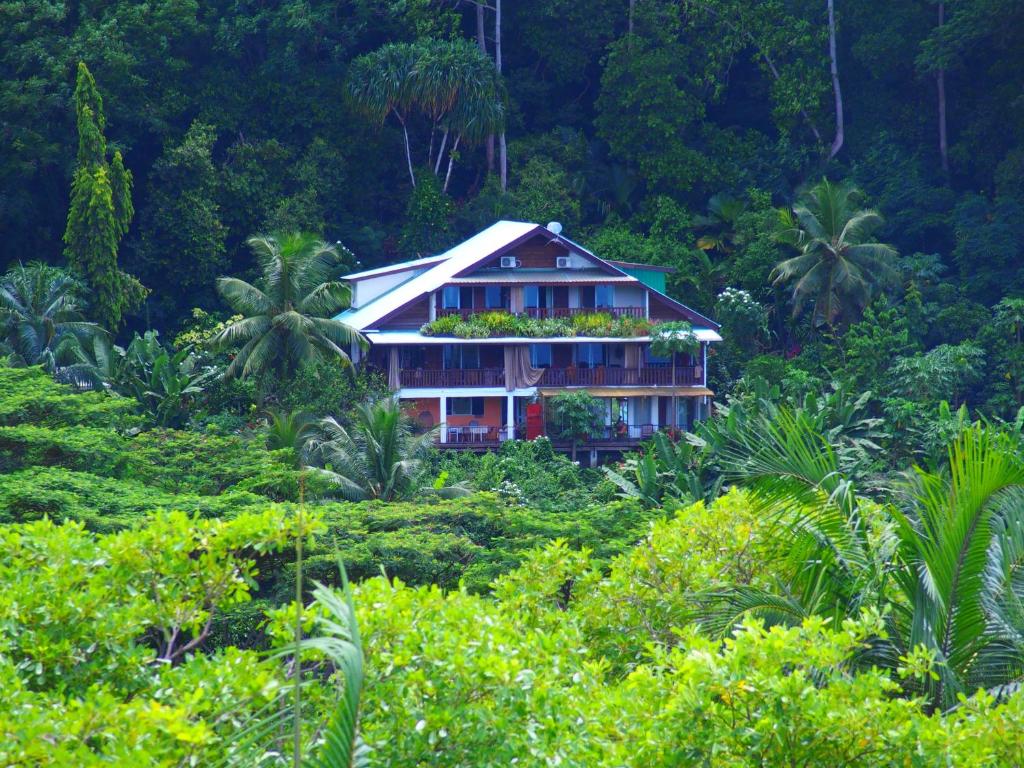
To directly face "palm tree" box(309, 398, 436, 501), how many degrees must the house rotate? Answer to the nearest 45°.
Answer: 0° — it already faces it

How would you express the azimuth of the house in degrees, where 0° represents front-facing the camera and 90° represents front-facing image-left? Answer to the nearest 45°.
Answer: approximately 0°

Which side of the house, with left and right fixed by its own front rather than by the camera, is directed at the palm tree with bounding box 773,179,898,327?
left

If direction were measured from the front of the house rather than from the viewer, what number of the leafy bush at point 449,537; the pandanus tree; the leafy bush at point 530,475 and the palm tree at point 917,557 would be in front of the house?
3

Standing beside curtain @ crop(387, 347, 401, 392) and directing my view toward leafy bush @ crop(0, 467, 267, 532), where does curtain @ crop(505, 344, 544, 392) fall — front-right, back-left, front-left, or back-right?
back-left

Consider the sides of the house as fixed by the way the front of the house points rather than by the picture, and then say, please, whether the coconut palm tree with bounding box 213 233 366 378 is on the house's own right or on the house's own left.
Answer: on the house's own right

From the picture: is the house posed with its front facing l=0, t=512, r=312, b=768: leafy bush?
yes

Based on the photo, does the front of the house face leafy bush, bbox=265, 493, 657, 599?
yes

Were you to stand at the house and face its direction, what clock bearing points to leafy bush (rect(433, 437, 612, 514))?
The leafy bush is roughly at 12 o'clock from the house.

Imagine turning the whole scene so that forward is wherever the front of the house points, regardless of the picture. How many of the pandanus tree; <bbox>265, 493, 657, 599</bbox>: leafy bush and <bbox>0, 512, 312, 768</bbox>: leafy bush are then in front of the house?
2

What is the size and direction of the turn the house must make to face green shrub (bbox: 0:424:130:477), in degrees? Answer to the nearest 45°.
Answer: approximately 45° to its right
